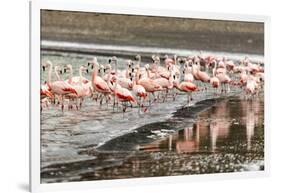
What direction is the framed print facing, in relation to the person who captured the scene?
facing the viewer and to the right of the viewer
